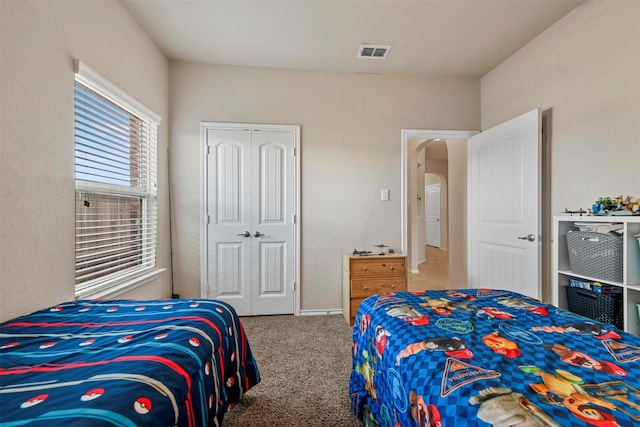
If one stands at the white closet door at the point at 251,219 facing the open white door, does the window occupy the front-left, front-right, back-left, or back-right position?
back-right

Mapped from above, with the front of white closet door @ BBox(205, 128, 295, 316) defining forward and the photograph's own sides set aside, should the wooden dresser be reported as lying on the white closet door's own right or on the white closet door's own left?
on the white closet door's own left

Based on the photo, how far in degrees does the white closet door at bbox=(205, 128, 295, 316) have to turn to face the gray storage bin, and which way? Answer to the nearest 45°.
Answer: approximately 45° to its left

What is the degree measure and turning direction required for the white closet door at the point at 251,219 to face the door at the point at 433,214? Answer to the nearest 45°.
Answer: approximately 135° to its left

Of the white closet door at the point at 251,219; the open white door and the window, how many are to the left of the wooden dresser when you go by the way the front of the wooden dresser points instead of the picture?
1

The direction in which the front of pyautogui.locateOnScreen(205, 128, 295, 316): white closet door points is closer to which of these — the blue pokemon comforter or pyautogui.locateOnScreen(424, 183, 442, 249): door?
the blue pokemon comforter

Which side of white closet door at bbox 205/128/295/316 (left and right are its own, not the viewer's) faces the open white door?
left

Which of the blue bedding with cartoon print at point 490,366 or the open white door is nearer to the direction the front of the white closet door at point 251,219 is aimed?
the blue bedding with cartoon print

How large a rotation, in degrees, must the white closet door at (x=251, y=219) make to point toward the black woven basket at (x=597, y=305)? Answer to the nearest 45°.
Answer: approximately 45° to its left

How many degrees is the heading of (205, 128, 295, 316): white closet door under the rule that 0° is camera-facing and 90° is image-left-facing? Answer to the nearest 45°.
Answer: approximately 0°

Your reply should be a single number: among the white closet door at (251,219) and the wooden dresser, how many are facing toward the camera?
2
